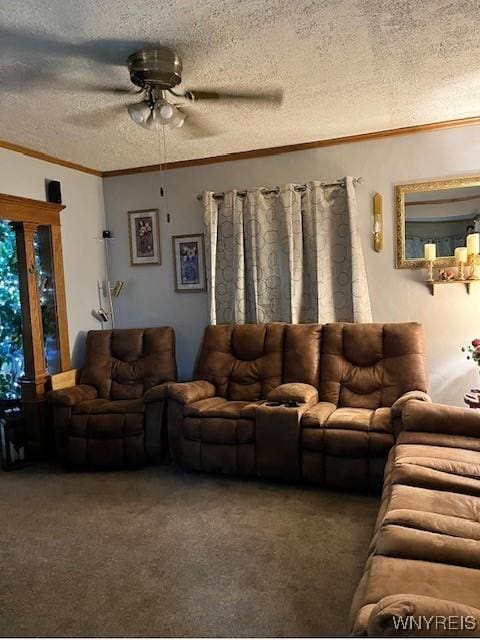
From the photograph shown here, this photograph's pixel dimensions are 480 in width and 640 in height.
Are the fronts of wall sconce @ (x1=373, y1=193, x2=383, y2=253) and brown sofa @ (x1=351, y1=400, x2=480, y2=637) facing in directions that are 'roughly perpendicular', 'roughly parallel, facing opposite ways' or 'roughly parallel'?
roughly perpendicular

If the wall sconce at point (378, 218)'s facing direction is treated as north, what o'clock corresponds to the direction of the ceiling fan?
The ceiling fan is roughly at 1 o'clock from the wall sconce.

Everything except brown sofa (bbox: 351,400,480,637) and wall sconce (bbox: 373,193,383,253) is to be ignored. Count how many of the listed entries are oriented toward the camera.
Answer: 1

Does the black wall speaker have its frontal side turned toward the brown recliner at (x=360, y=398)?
yes

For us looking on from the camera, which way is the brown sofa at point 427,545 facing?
facing to the left of the viewer

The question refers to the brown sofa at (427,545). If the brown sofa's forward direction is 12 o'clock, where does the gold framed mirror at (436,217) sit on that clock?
The gold framed mirror is roughly at 3 o'clock from the brown sofa.

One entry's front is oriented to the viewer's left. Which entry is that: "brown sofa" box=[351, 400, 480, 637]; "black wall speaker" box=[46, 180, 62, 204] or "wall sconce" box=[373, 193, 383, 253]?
the brown sofa

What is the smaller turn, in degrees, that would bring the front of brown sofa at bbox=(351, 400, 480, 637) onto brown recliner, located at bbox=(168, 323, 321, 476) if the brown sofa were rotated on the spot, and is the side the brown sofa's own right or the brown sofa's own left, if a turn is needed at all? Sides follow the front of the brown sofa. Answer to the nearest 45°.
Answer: approximately 45° to the brown sofa's own right

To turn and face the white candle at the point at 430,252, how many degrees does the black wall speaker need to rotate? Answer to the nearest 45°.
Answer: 0° — it already faces it

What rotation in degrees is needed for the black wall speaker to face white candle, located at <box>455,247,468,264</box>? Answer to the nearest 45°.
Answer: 0° — it already faces it

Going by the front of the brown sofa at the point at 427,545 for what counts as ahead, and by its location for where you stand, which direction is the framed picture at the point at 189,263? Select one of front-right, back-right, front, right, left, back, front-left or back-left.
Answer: front-right

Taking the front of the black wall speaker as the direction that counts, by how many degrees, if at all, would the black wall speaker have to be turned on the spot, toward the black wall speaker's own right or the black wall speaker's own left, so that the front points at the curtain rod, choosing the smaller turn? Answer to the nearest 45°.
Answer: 0° — it already faces it

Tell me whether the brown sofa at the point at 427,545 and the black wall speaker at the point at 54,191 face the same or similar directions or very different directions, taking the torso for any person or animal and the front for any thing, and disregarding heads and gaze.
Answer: very different directions

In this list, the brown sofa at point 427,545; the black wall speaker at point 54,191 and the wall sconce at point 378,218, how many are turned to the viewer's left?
1

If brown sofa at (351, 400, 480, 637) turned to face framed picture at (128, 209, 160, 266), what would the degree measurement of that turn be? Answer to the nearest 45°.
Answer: approximately 45° to its right

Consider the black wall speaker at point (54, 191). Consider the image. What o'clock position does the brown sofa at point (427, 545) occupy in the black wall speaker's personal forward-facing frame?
The brown sofa is roughly at 1 o'clock from the black wall speaker.
